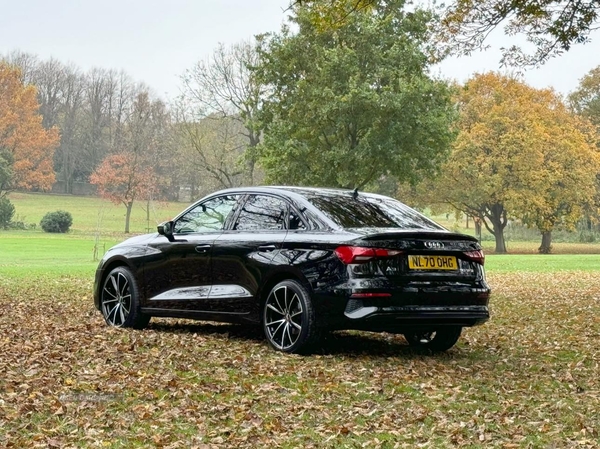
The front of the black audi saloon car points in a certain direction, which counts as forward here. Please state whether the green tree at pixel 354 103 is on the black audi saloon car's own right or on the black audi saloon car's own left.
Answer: on the black audi saloon car's own right

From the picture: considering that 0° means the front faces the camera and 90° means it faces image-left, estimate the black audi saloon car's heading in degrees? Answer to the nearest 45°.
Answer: approximately 135°
